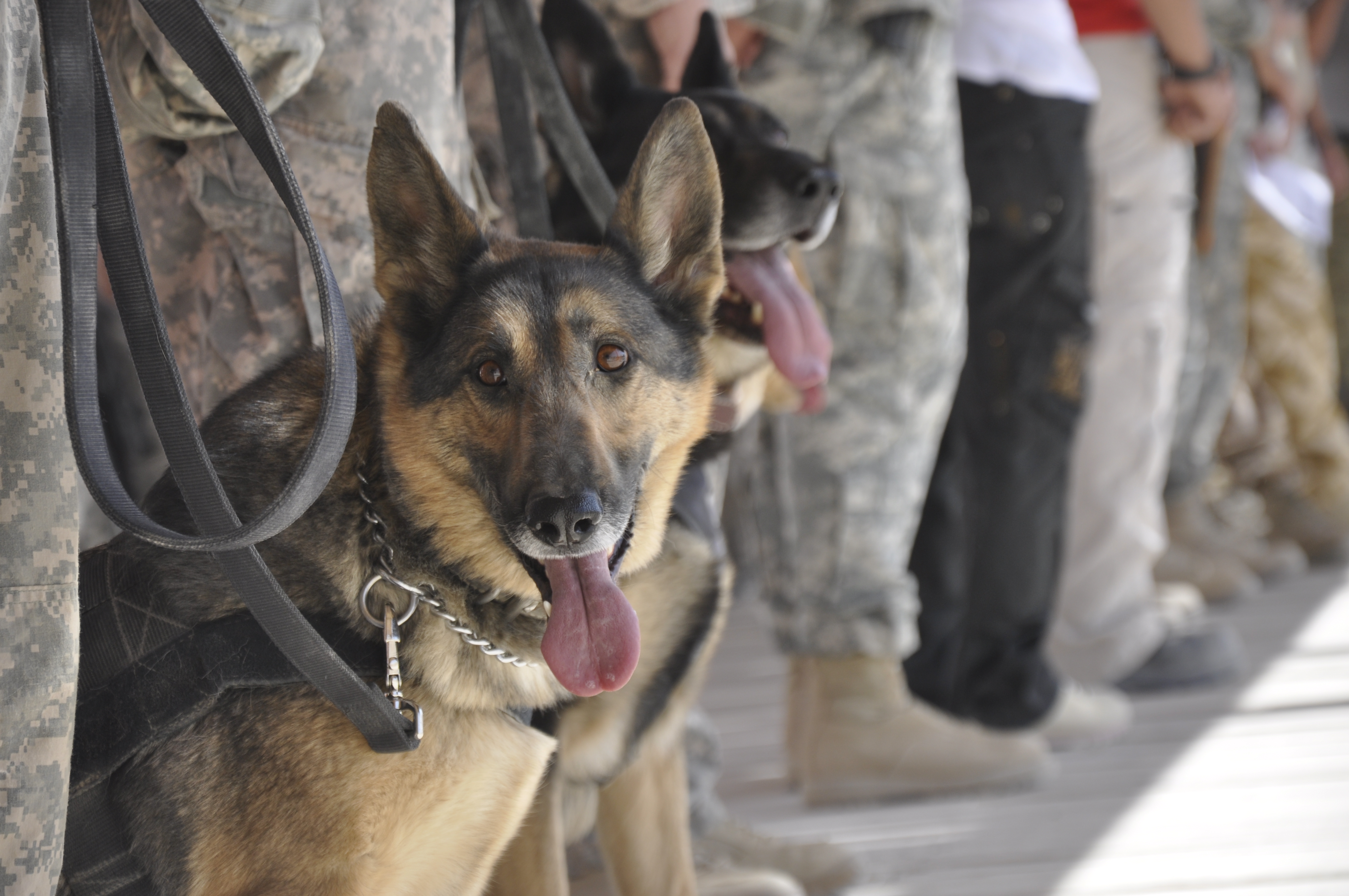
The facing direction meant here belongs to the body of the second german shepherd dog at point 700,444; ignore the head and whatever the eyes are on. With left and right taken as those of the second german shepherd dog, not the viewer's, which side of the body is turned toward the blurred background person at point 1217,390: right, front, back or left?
left

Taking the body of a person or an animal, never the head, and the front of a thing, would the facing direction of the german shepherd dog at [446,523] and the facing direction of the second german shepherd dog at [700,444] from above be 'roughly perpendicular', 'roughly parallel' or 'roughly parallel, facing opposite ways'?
roughly parallel

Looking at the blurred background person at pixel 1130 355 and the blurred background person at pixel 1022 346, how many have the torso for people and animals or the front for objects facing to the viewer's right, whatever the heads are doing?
2

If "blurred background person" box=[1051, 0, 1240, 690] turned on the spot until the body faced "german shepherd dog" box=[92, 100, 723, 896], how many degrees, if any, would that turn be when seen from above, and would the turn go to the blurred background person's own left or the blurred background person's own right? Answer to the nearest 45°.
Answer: approximately 90° to the blurred background person's own right

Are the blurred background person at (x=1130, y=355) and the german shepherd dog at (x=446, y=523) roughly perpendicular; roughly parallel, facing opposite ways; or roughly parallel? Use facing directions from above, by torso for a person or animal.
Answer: roughly parallel

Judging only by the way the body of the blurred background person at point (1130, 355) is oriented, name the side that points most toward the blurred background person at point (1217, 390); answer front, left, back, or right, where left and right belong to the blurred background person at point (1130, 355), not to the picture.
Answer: left

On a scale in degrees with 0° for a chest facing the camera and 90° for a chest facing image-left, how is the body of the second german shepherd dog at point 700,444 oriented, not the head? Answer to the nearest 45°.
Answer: approximately 315°

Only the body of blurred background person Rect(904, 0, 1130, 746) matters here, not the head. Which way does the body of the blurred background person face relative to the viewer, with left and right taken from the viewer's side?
facing to the right of the viewer

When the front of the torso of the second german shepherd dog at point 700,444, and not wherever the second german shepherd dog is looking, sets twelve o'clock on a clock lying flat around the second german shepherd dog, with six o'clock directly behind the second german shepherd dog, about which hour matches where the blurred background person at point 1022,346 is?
The blurred background person is roughly at 9 o'clock from the second german shepherd dog.

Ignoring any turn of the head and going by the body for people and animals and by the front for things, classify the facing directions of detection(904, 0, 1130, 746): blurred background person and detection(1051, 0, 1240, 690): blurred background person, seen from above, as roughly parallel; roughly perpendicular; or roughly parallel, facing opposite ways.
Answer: roughly parallel
